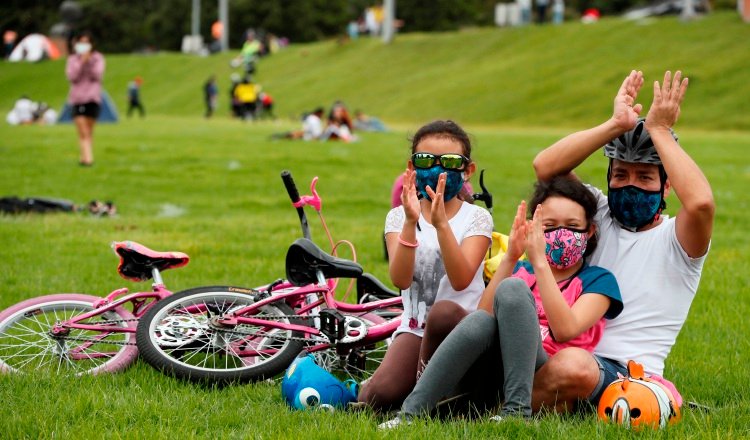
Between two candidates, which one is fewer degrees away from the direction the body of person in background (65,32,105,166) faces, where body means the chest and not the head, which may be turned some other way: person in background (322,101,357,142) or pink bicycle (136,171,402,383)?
the pink bicycle

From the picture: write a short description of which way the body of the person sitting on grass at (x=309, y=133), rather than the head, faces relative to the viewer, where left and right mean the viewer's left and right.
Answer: facing to the left of the viewer

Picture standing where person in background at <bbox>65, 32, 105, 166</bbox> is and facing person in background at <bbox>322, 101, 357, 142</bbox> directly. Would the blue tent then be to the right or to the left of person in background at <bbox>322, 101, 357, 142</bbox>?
left

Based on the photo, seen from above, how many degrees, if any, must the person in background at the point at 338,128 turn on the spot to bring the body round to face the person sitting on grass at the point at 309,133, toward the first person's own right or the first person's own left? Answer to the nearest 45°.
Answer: approximately 90° to the first person's own right

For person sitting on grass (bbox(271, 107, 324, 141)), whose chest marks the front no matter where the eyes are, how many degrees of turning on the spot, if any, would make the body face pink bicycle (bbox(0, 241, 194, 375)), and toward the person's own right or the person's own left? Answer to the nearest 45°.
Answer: approximately 90° to the person's own left

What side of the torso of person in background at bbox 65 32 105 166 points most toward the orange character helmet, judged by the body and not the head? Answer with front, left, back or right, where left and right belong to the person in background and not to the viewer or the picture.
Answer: front

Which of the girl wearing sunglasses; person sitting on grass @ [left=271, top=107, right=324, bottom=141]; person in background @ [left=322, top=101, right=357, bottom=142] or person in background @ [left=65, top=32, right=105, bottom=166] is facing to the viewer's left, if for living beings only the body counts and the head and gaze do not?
the person sitting on grass

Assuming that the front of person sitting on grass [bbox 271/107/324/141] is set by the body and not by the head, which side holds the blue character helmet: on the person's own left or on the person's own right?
on the person's own left

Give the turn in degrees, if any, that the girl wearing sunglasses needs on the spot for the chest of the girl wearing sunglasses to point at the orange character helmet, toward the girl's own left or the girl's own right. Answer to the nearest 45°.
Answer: approximately 45° to the girl's own left
